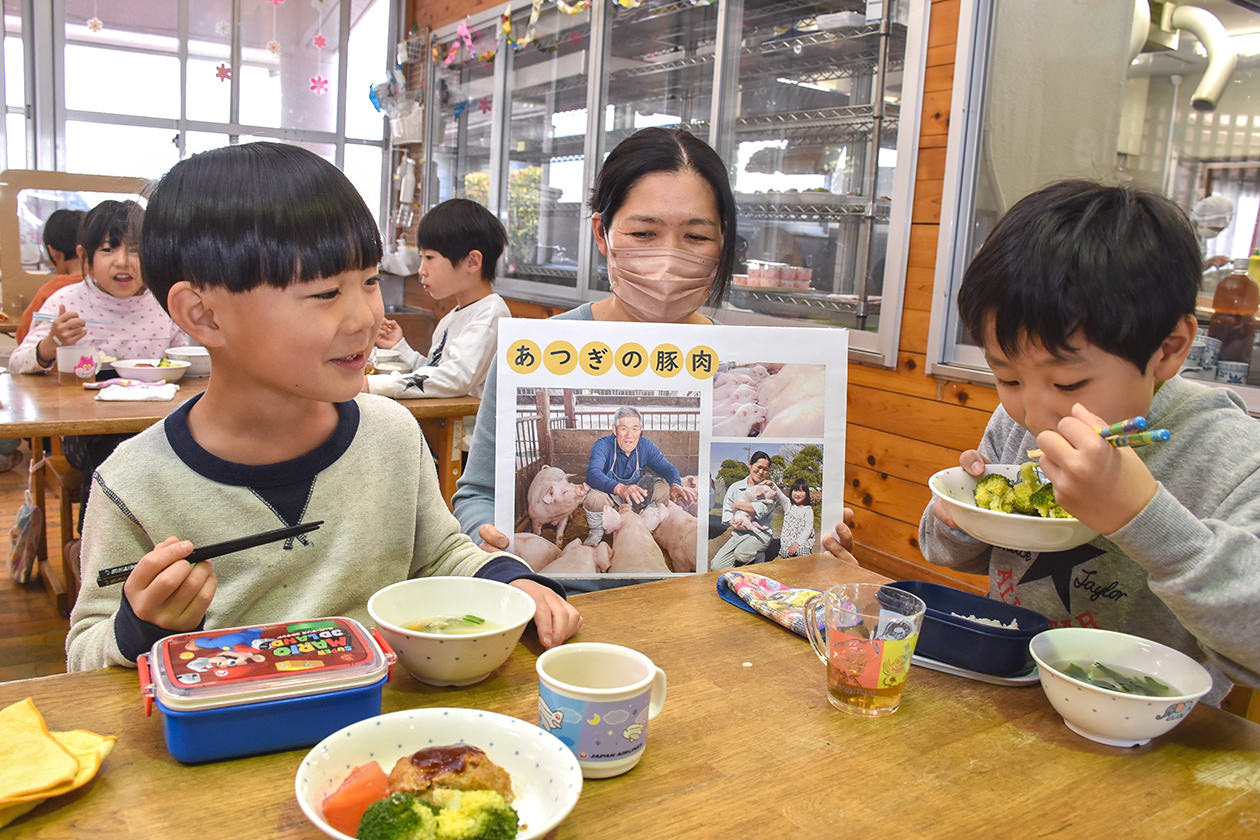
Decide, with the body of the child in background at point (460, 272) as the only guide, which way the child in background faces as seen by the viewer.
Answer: to the viewer's left

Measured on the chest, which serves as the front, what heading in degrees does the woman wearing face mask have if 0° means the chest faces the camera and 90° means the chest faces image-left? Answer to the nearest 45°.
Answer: approximately 0°

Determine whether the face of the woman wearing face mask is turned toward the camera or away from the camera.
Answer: toward the camera

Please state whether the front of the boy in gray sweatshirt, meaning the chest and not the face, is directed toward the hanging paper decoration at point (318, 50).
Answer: no

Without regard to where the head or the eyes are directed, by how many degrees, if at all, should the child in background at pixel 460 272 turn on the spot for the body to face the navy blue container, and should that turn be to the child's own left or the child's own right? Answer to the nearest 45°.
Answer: approximately 90° to the child's own left

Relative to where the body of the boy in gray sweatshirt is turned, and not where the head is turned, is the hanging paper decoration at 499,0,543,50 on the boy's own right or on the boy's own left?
on the boy's own right

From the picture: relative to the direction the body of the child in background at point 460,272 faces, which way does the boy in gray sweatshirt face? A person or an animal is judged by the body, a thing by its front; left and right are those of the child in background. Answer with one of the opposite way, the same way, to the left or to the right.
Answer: the same way

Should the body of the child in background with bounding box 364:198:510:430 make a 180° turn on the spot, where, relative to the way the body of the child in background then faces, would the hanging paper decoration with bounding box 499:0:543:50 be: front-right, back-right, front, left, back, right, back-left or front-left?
left

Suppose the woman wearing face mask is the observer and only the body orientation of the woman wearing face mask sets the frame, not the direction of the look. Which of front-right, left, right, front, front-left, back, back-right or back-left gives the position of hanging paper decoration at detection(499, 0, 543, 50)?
back

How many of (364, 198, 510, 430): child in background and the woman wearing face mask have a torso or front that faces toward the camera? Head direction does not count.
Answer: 1

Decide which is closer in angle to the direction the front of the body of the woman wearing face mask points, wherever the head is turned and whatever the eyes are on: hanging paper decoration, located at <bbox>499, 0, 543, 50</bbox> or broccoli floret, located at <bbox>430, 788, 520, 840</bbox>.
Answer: the broccoli floret

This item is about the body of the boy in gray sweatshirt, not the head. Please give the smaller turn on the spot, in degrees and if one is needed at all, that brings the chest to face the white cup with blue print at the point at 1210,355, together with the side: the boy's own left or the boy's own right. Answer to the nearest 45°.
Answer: approximately 135° to the boy's own right

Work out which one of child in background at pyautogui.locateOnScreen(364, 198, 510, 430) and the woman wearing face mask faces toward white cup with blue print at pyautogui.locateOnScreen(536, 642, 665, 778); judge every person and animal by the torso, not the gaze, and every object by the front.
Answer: the woman wearing face mask

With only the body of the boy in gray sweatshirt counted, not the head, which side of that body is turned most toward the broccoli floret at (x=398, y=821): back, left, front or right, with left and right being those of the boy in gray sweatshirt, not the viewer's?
front

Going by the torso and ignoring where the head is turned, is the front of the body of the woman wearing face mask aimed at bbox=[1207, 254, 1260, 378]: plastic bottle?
no

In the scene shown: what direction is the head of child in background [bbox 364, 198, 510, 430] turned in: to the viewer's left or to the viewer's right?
to the viewer's left
